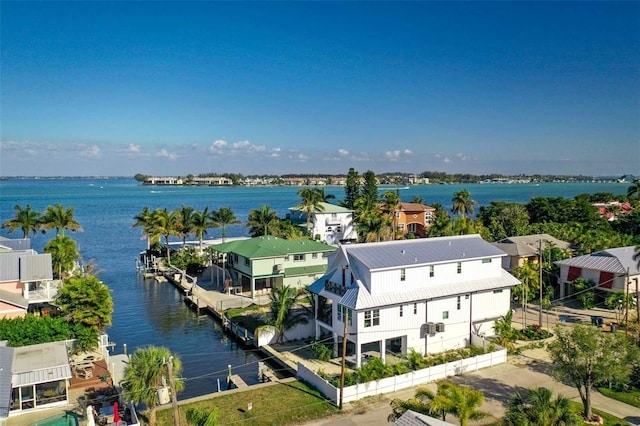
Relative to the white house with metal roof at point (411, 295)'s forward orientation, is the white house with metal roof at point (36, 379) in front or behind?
in front

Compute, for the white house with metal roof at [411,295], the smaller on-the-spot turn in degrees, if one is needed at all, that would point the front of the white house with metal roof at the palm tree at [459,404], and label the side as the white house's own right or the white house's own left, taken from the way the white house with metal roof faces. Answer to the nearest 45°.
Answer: approximately 45° to the white house's own left

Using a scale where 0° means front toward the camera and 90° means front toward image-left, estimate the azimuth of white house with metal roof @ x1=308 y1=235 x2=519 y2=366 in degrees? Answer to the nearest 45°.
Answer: approximately 45°

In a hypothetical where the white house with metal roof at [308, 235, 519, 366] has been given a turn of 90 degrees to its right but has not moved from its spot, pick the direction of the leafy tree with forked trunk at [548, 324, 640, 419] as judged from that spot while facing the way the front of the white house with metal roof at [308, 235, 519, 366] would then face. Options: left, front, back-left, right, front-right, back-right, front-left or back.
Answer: back

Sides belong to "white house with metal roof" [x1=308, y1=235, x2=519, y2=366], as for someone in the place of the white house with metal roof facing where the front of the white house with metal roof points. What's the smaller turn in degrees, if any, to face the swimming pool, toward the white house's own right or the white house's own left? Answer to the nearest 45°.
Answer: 0° — it already faces it

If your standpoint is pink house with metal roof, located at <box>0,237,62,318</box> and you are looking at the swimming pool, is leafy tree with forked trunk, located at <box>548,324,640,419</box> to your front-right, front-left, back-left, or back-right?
front-left

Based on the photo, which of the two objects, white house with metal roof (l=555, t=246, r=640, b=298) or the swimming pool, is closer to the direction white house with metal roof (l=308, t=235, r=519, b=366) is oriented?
the swimming pool

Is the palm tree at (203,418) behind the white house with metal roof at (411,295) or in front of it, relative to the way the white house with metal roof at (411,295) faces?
in front

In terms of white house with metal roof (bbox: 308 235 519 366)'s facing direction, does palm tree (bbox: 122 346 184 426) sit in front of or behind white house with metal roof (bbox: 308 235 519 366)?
in front

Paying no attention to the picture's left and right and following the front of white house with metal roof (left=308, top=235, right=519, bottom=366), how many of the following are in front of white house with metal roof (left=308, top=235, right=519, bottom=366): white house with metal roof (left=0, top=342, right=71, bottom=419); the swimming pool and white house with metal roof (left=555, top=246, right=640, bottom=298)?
2
